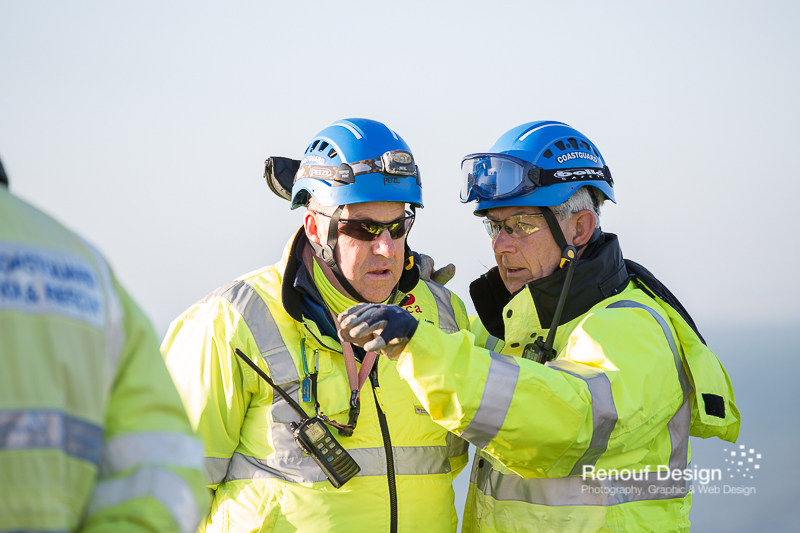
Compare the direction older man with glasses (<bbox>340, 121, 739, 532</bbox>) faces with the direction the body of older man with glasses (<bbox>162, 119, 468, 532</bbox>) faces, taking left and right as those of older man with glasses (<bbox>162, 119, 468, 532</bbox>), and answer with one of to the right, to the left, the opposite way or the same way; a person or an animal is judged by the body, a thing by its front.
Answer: to the right

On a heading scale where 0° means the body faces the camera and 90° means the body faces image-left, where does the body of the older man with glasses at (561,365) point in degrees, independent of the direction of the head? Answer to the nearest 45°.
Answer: approximately 45°

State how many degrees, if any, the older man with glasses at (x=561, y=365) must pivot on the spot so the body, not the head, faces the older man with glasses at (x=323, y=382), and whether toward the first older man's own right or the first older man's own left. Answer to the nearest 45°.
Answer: approximately 45° to the first older man's own right

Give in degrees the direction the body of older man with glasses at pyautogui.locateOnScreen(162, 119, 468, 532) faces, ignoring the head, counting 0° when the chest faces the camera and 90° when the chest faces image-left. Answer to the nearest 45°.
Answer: approximately 315°

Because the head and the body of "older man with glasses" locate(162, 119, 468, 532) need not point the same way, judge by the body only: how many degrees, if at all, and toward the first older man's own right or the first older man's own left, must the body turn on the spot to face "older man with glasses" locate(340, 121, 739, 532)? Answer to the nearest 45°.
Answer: approximately 45° to the first older man's own left
